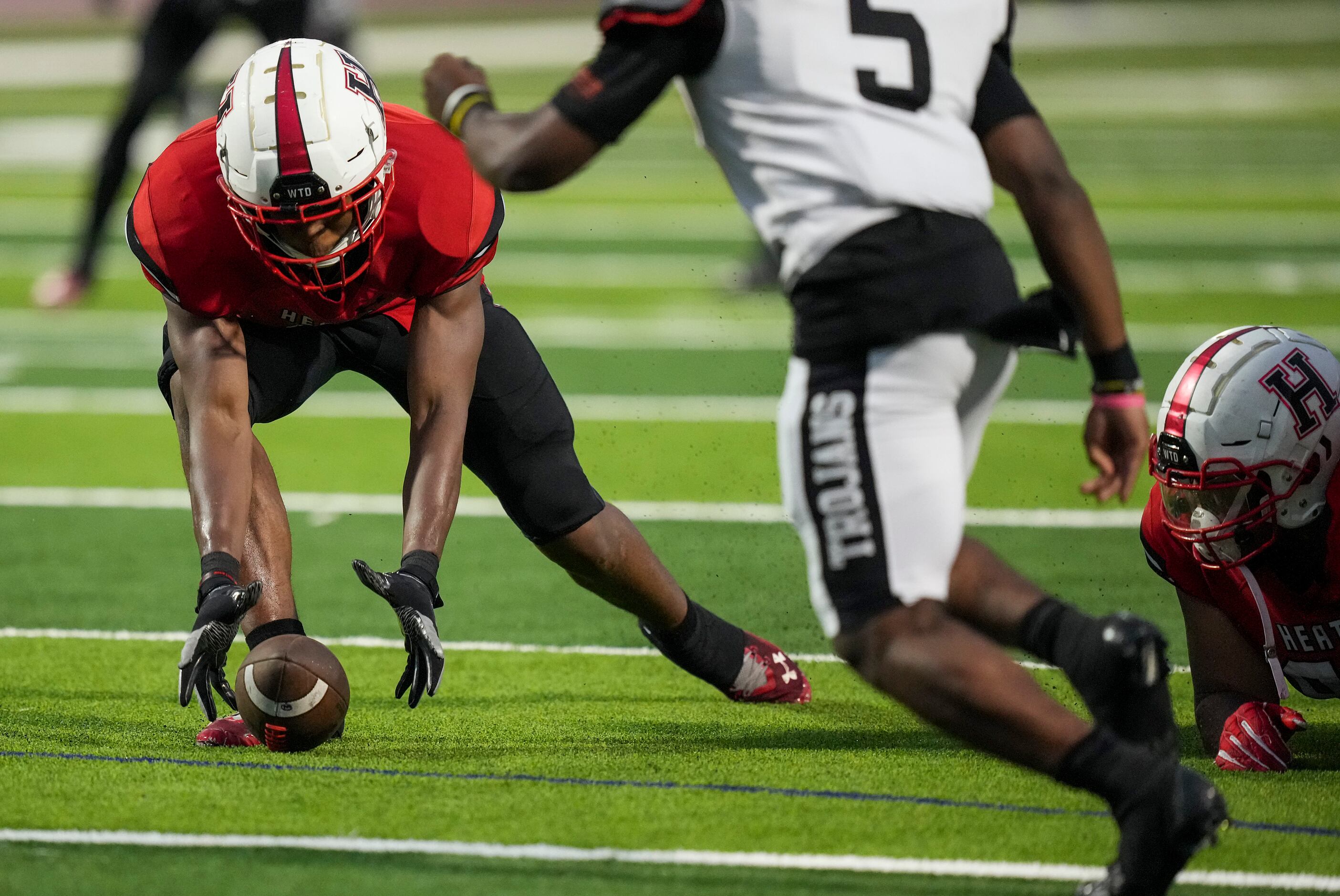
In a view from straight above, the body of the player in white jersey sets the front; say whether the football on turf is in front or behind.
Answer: in front

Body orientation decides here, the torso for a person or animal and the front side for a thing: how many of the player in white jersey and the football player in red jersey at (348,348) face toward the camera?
1

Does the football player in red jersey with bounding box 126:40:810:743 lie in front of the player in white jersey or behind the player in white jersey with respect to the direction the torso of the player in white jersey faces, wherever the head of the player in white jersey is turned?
in front

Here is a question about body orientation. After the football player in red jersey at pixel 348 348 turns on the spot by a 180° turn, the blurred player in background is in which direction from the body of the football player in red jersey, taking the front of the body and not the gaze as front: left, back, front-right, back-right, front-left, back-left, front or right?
front

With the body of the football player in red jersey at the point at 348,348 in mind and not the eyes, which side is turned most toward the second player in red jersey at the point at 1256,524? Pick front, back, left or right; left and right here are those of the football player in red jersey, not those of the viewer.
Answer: left

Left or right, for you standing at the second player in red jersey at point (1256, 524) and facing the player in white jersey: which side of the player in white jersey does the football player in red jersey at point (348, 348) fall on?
right

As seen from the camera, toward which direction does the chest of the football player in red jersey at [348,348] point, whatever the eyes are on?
toward the camera

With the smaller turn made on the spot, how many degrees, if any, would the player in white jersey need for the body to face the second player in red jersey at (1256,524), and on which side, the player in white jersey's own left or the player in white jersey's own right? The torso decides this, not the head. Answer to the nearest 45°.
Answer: approximately 90° to the player in white jersey's own right

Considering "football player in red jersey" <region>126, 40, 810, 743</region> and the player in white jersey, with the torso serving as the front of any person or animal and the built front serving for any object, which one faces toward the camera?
the football player in red jersey

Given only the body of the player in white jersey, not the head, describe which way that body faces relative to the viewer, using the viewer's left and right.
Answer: facing away from the viewer and to the left of the viewer

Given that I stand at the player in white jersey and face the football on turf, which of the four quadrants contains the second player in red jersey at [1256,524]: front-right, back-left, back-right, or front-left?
back-right

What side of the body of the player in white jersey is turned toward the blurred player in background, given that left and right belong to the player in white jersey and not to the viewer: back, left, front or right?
front

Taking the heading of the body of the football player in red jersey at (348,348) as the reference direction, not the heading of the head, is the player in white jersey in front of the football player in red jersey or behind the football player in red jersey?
in front
